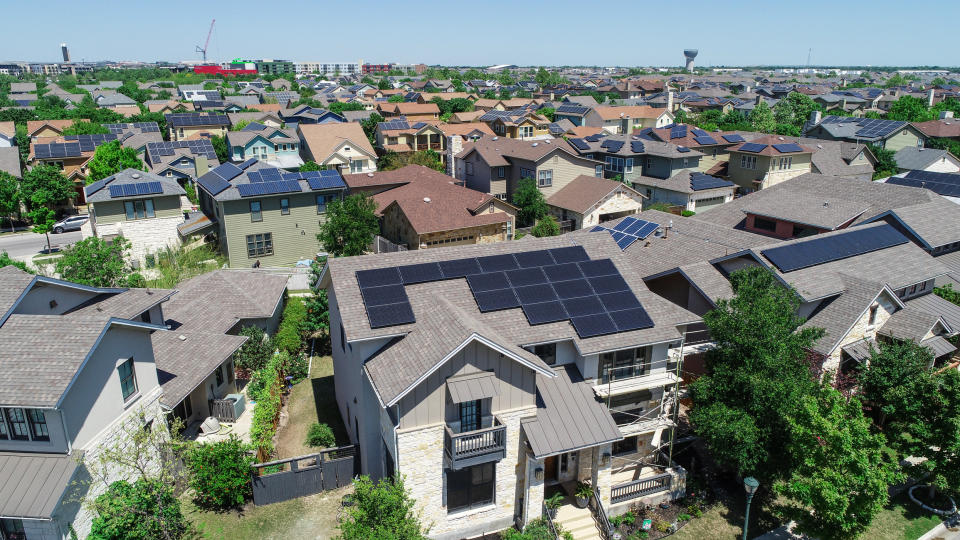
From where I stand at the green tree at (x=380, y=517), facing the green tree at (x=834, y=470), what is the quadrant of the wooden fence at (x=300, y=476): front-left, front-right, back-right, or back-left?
back-left

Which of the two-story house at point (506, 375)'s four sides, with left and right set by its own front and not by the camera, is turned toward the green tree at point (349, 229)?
back

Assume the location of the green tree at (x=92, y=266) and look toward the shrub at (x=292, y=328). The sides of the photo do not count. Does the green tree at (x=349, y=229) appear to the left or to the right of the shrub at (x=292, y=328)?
left

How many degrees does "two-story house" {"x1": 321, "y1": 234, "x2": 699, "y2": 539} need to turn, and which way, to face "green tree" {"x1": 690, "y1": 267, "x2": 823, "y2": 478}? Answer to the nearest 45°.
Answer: approximately 45° to its left

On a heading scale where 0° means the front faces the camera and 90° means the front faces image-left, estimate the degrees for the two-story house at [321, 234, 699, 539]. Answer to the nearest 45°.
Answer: approximately 315°

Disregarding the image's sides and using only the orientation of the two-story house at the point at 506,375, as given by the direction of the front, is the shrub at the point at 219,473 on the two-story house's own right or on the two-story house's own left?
on the two-story house's own right
